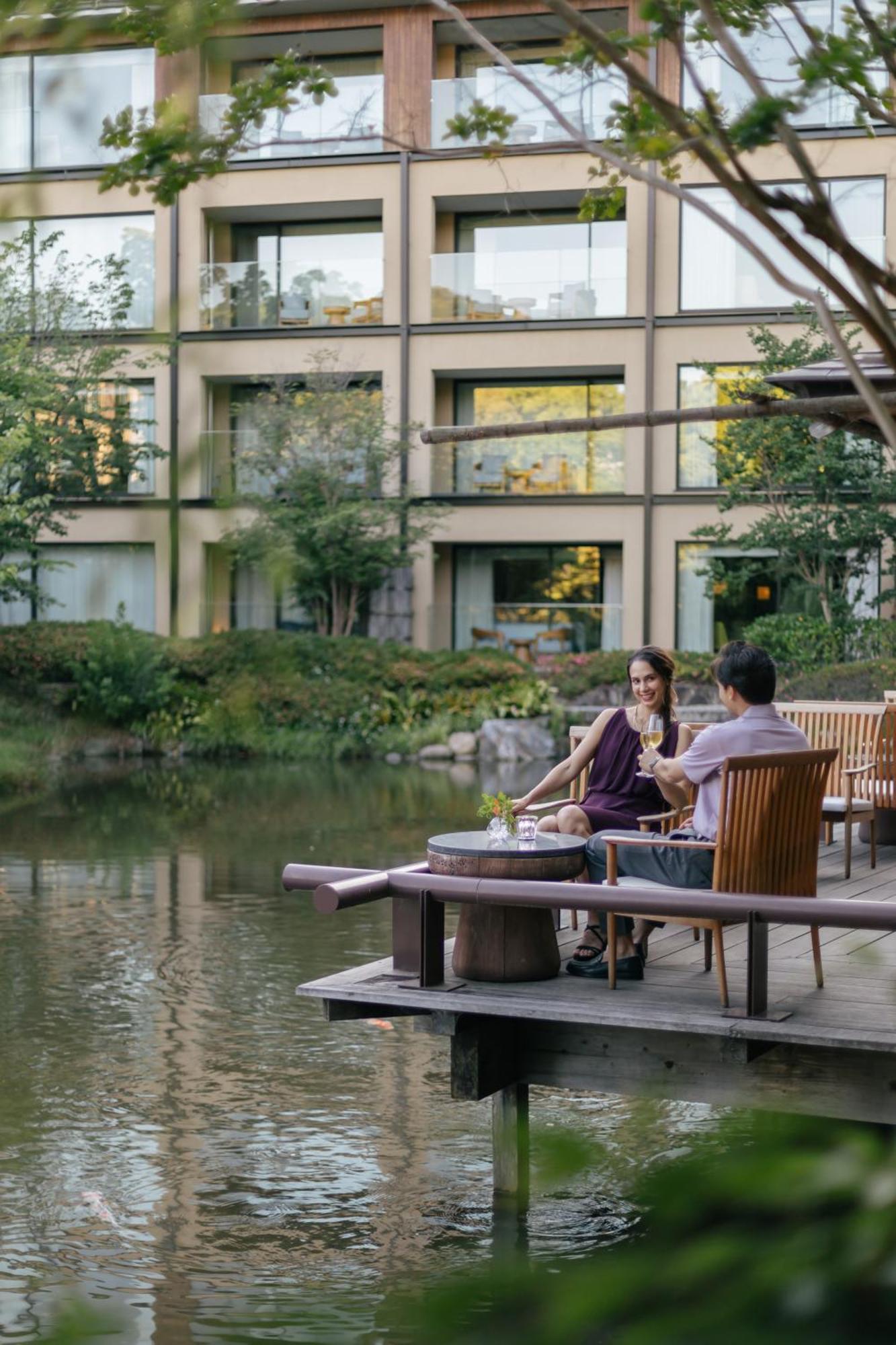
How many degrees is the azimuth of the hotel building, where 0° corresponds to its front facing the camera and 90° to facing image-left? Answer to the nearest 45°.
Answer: approximately 0°

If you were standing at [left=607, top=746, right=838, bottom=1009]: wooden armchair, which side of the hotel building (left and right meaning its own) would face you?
front

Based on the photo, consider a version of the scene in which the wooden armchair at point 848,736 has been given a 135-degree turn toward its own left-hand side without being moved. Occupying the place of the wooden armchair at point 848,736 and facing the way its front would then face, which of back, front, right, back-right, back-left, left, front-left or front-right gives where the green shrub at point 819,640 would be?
left

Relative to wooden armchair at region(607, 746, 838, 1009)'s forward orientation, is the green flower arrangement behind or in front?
in front

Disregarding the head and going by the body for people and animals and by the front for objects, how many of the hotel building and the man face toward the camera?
1

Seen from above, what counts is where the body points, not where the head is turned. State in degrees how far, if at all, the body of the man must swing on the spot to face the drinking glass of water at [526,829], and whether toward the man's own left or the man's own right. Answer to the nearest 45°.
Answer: approximately 90° to the man's own left

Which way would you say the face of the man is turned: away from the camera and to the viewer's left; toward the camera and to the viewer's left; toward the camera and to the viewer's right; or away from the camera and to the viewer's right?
away from the camera and to the viewer's left

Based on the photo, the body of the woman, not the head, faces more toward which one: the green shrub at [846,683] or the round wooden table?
the round wooden table

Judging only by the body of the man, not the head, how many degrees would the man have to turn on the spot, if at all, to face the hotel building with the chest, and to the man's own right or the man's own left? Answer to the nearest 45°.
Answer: approximately 45° to the man's own right

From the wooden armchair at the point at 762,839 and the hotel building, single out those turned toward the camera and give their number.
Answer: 1

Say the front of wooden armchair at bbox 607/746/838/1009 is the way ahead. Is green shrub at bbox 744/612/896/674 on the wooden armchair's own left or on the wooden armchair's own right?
on the wooden armchair's own right

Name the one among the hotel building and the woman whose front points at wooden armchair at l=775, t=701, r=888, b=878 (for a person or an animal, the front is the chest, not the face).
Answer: the hotel building

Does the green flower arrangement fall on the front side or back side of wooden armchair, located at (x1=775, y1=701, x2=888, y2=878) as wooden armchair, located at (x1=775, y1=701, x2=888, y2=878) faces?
on the front side

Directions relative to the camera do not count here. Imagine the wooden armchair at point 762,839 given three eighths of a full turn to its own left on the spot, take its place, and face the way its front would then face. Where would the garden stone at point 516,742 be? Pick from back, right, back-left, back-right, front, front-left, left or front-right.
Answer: back

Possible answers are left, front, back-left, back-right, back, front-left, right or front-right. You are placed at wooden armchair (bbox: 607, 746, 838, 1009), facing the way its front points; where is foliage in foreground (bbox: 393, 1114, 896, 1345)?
back-left

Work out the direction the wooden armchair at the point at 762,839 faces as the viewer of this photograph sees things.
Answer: facing away from the viewer and to the left of the viewer

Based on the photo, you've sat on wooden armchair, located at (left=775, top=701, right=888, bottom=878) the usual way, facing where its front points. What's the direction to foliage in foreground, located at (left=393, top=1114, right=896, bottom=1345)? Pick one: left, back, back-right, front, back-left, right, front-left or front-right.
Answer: front-left
